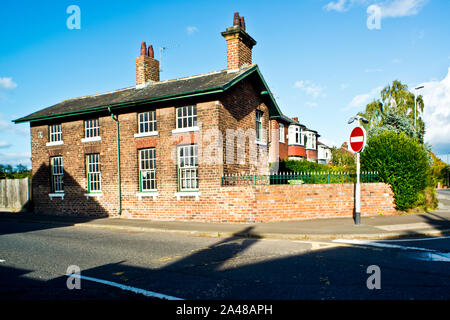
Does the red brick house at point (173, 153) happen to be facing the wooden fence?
no

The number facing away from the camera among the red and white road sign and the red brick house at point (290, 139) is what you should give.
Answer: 0

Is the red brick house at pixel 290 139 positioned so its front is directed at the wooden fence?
no

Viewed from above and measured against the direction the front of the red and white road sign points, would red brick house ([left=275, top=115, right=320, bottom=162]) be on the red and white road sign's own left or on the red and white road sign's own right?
on the red and white road sign's own right

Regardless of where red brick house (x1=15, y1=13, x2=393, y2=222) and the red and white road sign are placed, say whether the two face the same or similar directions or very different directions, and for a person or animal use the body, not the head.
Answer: same or similar directions

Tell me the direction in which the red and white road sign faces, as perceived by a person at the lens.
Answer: facing the viewer and to the left of the viewer
